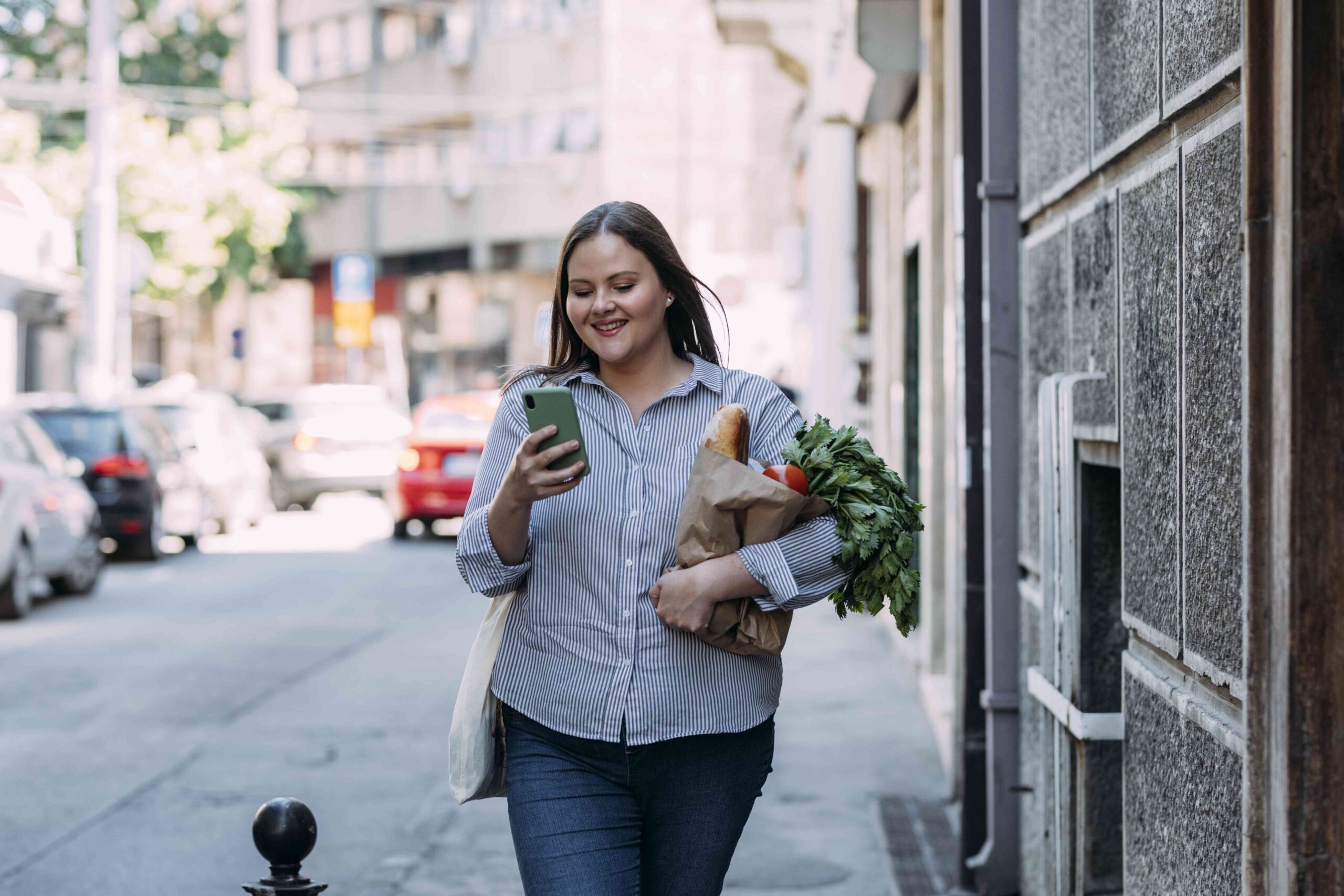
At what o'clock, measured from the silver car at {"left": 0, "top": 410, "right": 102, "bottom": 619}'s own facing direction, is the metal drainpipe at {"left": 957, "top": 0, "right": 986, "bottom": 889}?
The metal drainpipe is roughly at 4 o'clock from the silver car.

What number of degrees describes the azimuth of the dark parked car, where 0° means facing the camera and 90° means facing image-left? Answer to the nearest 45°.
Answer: approximately 225°

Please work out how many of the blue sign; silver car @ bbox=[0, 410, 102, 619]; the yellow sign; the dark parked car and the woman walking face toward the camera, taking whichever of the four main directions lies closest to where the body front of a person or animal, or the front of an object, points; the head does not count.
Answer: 3

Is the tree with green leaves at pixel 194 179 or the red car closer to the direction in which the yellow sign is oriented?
the red car

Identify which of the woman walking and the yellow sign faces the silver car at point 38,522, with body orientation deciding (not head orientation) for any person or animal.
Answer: the yellow sign

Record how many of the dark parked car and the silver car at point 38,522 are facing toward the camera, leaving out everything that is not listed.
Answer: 0

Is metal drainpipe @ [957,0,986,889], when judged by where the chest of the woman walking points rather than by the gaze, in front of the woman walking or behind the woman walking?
behind

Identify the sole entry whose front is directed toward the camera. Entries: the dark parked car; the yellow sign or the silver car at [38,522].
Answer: the yellow sign

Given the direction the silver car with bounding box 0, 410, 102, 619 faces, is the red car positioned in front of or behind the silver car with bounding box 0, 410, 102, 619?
in front

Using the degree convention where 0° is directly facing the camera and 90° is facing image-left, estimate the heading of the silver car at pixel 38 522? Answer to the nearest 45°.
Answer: approximately 225°

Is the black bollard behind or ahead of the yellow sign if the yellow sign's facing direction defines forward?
ahead
